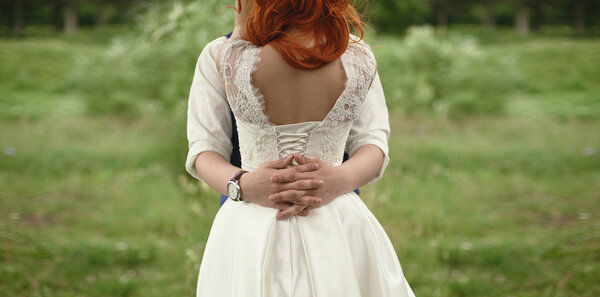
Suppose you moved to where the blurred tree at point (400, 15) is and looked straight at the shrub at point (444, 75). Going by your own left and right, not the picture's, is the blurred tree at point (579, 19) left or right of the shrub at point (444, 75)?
left

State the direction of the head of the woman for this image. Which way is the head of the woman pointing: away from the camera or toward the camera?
away from the camera

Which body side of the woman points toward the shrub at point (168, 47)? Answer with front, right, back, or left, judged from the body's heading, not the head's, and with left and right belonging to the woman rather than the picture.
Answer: front

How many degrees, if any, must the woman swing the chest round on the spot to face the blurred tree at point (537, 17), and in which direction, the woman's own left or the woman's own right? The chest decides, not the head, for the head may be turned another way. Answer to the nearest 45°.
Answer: approximately 45° to the woman's own right

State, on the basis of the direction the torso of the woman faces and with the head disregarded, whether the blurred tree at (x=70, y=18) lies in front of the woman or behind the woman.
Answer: in front

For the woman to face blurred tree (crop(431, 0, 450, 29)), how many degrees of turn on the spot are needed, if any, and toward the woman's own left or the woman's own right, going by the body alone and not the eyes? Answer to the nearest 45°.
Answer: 0° — they already face it

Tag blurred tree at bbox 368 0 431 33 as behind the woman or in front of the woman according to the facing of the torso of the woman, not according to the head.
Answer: in front

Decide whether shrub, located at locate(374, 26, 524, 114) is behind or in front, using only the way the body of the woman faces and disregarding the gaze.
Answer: in front

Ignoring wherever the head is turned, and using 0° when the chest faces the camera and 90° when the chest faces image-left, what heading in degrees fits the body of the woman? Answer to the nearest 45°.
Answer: approximately 180°

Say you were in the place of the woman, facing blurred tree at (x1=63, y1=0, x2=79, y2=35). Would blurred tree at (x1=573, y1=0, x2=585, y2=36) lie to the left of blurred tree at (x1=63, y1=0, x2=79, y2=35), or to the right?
right
